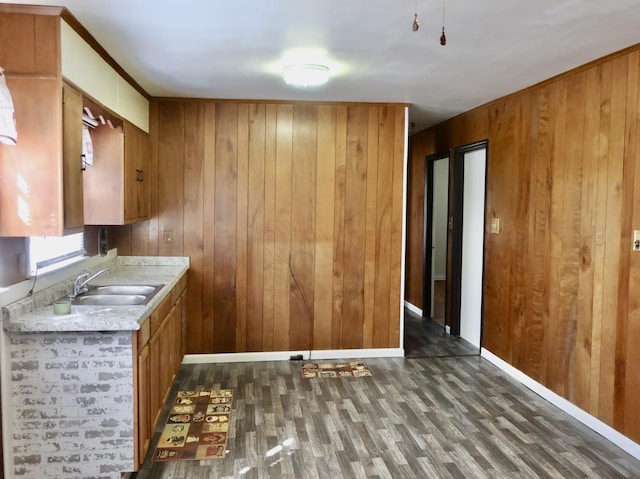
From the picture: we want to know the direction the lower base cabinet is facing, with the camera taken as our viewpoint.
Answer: facing to the right of the viewer

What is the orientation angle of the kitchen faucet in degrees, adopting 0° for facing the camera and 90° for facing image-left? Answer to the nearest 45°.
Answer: approximately 270°

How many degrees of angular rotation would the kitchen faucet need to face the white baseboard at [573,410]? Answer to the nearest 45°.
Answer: approximately 45° to its right

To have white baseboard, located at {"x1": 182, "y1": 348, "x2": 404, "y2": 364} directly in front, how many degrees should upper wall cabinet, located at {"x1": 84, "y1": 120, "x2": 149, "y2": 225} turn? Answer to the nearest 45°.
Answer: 0° — it already faces it

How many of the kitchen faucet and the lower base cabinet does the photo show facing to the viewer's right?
2

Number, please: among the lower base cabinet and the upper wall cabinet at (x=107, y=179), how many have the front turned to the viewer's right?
2

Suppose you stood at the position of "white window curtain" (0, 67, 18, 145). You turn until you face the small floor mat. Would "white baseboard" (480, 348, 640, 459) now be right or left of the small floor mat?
right

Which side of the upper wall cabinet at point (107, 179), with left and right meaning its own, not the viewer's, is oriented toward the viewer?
right

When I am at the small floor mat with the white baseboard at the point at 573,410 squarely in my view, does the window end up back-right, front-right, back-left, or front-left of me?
back-right
